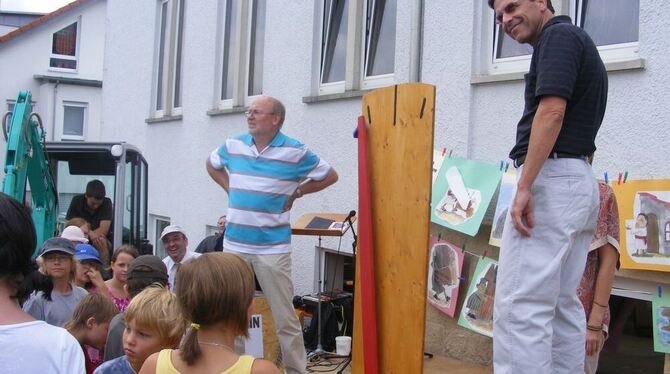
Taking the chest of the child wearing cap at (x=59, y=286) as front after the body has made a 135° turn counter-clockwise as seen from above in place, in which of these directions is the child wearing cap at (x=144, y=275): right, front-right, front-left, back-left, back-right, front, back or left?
right

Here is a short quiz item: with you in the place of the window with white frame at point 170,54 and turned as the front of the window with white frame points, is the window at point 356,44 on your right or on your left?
on your left

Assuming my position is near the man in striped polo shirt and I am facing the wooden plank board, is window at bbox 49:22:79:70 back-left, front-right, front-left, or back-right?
back-left

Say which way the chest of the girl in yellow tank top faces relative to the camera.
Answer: away from the camera

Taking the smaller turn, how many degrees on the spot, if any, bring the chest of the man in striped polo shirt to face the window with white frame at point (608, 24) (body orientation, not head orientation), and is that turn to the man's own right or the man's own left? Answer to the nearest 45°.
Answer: approximately 135° to the man's own left

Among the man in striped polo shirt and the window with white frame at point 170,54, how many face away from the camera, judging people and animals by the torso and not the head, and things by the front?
0

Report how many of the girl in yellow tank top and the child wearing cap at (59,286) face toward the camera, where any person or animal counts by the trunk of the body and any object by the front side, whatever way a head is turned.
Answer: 1

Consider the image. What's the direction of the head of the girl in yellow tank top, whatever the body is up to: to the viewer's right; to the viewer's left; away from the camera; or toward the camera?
away from the camera

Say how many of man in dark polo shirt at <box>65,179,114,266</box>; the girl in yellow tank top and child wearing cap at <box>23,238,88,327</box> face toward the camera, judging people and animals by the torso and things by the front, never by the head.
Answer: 2

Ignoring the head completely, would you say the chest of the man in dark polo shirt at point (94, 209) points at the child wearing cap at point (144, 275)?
yes

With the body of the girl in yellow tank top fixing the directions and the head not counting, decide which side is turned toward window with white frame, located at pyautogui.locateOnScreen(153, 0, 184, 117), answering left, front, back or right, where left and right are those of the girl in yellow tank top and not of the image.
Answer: front

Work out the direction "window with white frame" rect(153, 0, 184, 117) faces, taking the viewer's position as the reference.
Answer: facing the viewer and to the left of the viewer

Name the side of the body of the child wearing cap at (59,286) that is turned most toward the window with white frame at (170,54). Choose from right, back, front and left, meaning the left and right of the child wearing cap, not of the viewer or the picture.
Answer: back

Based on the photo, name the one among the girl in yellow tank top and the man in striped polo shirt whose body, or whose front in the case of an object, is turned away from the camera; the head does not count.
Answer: the girl in yellow tank top

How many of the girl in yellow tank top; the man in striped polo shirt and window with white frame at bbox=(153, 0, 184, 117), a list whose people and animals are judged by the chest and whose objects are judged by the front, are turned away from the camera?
1

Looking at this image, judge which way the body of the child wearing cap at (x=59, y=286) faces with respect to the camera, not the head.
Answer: toward the camera

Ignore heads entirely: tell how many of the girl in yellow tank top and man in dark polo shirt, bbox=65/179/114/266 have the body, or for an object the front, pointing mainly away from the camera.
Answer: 1
